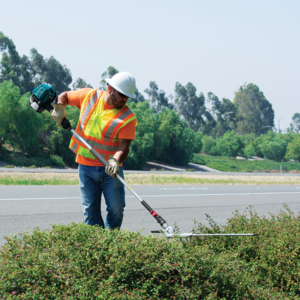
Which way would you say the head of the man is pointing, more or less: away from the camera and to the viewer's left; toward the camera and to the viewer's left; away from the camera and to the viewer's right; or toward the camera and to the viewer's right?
toward the camera and to the viewer's right

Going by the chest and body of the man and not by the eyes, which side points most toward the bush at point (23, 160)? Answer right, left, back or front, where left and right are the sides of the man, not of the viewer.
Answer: back

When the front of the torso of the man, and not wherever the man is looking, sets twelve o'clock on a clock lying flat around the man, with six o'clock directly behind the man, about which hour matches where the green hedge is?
The green hedge is roughly at 12 o'clock from the man.

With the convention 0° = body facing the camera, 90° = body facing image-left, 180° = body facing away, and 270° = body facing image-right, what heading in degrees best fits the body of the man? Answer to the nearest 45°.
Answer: approximately 0°

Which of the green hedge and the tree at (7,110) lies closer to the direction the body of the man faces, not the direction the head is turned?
the green hedge

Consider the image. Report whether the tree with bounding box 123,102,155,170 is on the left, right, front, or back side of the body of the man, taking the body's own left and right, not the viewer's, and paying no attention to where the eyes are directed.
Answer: back

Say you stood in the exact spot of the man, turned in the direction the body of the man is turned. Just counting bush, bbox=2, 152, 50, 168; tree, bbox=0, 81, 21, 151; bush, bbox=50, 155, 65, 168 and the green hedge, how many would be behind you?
3

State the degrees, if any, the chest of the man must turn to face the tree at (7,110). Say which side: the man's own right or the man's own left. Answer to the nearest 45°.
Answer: approximately 180°

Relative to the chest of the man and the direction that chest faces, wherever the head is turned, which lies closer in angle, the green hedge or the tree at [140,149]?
the green hedge

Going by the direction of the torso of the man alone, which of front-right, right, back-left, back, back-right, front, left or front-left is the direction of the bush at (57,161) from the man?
back
